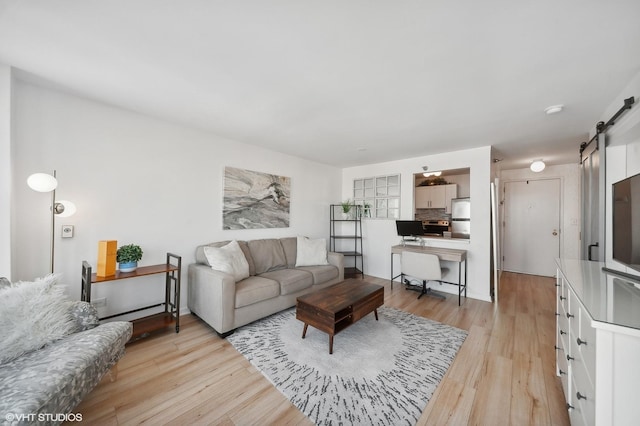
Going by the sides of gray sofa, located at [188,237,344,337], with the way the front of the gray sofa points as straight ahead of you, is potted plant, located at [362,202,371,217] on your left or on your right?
on your left

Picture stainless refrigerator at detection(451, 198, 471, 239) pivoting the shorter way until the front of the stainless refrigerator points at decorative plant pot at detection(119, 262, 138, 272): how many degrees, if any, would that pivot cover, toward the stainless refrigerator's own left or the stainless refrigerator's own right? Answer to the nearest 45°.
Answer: approximately 45° to the stainless refrigerator's own right

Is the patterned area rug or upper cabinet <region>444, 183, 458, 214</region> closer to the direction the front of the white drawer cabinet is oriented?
the patterned area rug

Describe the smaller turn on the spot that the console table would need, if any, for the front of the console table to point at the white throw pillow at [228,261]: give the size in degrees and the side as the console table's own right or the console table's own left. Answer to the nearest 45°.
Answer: approximately 45° to the console table's own left

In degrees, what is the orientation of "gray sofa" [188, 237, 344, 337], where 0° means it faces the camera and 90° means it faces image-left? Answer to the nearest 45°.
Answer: approximately 315°

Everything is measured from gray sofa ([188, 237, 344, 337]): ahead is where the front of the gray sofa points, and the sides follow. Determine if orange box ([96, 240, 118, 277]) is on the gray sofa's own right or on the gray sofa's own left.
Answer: on the gray sofa's own right

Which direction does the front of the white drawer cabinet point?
to the viewer's left
